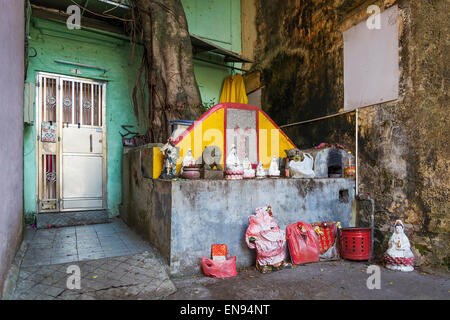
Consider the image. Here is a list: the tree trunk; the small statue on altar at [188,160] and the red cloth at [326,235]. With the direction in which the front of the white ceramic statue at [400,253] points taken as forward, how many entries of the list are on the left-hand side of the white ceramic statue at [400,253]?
0

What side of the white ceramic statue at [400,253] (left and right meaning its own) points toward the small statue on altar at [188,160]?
right

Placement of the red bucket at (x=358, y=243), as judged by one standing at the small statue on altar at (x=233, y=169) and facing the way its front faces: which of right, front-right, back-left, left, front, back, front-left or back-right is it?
left

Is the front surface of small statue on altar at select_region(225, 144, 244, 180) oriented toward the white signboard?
no

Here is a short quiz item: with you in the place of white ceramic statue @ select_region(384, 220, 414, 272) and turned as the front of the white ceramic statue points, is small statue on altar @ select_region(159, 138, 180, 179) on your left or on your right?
on your right

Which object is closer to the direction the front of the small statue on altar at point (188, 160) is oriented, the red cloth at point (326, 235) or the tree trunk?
the red cloth

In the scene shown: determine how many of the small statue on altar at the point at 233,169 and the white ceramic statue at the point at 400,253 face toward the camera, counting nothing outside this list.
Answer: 2

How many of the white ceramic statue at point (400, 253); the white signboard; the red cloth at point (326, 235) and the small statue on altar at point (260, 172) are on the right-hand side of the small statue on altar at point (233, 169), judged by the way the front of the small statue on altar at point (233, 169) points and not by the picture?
0

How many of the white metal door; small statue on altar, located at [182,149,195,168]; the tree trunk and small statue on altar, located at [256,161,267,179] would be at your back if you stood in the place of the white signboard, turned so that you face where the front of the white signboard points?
0

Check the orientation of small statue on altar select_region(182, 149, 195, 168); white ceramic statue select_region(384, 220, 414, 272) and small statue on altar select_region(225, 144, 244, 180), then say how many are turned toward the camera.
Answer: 3

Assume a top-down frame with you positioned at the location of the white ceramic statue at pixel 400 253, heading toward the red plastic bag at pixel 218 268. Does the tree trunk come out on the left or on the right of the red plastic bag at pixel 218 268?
right

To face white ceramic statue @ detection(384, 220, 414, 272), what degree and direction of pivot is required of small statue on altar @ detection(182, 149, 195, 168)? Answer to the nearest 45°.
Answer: approximately 90° to its left

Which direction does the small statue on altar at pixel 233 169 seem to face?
toward the camera

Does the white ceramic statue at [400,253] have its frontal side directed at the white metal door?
no

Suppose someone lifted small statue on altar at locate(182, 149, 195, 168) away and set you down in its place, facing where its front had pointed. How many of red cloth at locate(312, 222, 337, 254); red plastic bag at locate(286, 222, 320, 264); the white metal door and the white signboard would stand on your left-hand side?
3

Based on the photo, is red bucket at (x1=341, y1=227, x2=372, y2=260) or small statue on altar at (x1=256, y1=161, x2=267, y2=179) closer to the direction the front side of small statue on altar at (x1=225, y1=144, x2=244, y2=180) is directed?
the red bucket

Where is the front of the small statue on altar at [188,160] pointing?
toward the camera
